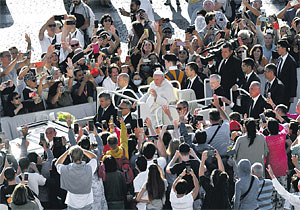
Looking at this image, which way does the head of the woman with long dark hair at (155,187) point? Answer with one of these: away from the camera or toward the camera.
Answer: away from the camera

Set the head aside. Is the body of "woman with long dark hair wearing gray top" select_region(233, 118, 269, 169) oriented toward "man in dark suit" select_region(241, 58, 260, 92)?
yes

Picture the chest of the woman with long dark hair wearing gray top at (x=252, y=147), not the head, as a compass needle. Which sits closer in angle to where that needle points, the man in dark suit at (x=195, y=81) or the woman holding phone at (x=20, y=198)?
the man in dark suit

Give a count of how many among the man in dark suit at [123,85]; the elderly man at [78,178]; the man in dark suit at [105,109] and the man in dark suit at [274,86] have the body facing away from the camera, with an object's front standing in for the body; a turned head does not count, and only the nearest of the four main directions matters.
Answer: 1

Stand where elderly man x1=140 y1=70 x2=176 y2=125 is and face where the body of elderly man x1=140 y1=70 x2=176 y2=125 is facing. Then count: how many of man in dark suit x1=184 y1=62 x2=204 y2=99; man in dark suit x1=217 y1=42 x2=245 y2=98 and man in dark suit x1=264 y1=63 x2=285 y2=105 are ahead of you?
0

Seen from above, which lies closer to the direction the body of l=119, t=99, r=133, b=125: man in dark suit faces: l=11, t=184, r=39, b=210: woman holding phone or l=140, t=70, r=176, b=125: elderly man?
the woman holding phone

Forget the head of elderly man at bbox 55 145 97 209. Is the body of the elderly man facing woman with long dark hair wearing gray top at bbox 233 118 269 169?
no

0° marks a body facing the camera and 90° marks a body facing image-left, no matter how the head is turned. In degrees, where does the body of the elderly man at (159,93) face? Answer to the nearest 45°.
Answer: approximately 45°

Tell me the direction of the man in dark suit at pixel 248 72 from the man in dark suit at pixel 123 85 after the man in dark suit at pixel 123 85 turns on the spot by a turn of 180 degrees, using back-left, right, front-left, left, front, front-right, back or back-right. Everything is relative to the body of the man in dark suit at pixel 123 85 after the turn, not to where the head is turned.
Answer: front-right

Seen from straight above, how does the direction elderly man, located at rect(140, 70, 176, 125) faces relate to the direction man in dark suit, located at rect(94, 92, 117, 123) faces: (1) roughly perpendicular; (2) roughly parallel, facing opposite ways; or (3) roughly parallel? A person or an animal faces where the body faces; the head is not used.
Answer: roughly parallel

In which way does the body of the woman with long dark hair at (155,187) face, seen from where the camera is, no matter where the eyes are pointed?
away from the camera

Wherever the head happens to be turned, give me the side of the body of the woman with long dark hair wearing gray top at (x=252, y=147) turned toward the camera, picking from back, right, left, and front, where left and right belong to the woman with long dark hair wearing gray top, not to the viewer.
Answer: back

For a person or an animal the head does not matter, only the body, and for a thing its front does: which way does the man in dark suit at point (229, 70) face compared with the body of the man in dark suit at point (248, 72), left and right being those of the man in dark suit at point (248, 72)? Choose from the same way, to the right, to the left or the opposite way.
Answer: the same way

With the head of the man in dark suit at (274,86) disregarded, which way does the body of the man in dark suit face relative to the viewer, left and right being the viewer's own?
facing the viewer and to the left of the viewer

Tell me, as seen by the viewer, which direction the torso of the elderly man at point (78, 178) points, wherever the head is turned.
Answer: away from the camera

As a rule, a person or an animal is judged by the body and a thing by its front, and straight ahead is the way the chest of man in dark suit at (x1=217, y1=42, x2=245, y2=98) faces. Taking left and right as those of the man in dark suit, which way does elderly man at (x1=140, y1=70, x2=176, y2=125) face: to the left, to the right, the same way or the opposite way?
the same way
